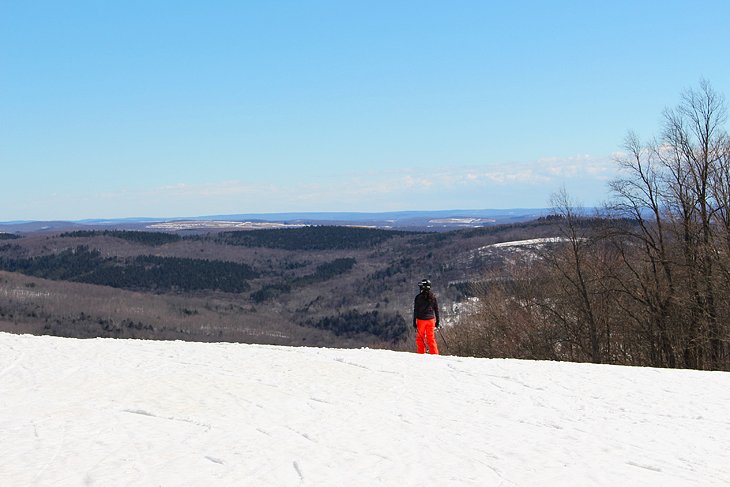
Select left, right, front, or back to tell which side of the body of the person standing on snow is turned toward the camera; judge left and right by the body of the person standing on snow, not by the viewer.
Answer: back
